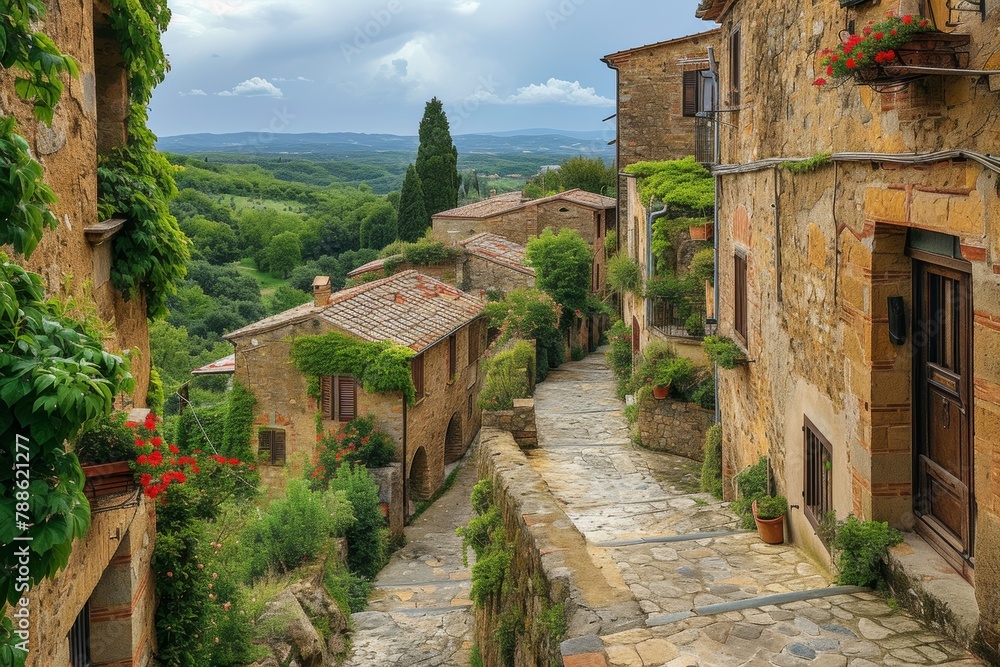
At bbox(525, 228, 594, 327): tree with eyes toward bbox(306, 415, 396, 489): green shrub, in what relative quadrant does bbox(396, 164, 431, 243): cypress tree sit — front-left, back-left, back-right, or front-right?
back-right

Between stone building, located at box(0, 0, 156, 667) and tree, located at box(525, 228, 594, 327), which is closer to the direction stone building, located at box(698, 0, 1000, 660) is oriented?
the stone building

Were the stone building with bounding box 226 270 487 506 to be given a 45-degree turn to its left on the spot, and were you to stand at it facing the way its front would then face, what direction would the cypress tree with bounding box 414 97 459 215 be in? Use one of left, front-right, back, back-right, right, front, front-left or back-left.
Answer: left

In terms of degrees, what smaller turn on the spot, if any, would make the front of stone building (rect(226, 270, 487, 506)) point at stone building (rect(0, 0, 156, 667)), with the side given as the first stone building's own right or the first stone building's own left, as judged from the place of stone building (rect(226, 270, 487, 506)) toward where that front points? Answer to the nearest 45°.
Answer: approximately 45° to the first stone building's own right

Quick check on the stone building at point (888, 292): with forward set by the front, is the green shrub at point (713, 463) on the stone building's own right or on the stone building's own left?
on the stone building's own right

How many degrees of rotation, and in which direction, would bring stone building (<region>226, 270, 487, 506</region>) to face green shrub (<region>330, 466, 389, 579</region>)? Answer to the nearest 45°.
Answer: approximately 45° to its right

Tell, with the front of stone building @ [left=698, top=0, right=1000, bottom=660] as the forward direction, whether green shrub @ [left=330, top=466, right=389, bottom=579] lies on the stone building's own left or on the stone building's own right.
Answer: on the stone building's own right

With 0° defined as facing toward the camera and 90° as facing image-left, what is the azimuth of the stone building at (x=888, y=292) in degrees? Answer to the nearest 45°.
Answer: approximately 45°

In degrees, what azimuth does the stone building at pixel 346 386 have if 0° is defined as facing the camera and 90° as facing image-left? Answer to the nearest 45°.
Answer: approximately 315°
